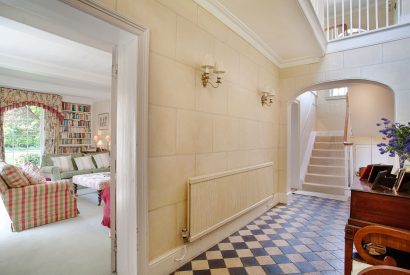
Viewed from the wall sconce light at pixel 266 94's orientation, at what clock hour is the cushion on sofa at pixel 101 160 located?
The cushion on sofa is roughly at 5 o'clock from the wall sconce light.

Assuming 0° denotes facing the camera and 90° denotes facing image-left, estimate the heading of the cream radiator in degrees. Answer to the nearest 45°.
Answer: approximately 315°

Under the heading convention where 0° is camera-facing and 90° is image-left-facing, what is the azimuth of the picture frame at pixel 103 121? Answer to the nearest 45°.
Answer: approximately 0°

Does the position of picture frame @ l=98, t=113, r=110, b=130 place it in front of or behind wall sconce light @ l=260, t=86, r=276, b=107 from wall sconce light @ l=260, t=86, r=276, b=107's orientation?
behind

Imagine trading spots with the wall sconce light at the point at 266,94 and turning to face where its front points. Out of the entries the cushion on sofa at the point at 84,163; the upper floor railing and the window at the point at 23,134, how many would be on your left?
1

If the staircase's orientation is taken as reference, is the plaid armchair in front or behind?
in front

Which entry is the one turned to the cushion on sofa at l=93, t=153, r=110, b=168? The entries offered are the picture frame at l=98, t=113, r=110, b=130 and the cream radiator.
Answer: the picture frame

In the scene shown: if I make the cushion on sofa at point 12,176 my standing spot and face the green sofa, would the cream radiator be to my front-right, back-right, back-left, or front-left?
back-right

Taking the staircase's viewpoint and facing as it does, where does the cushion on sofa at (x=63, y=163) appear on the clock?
The cushion on sofa is roughly at 2 o'clock from the staircase.

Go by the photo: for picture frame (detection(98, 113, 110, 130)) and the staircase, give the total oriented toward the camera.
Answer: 2

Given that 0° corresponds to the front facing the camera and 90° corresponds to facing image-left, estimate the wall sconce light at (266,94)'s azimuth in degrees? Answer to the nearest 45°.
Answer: approximately 315°
